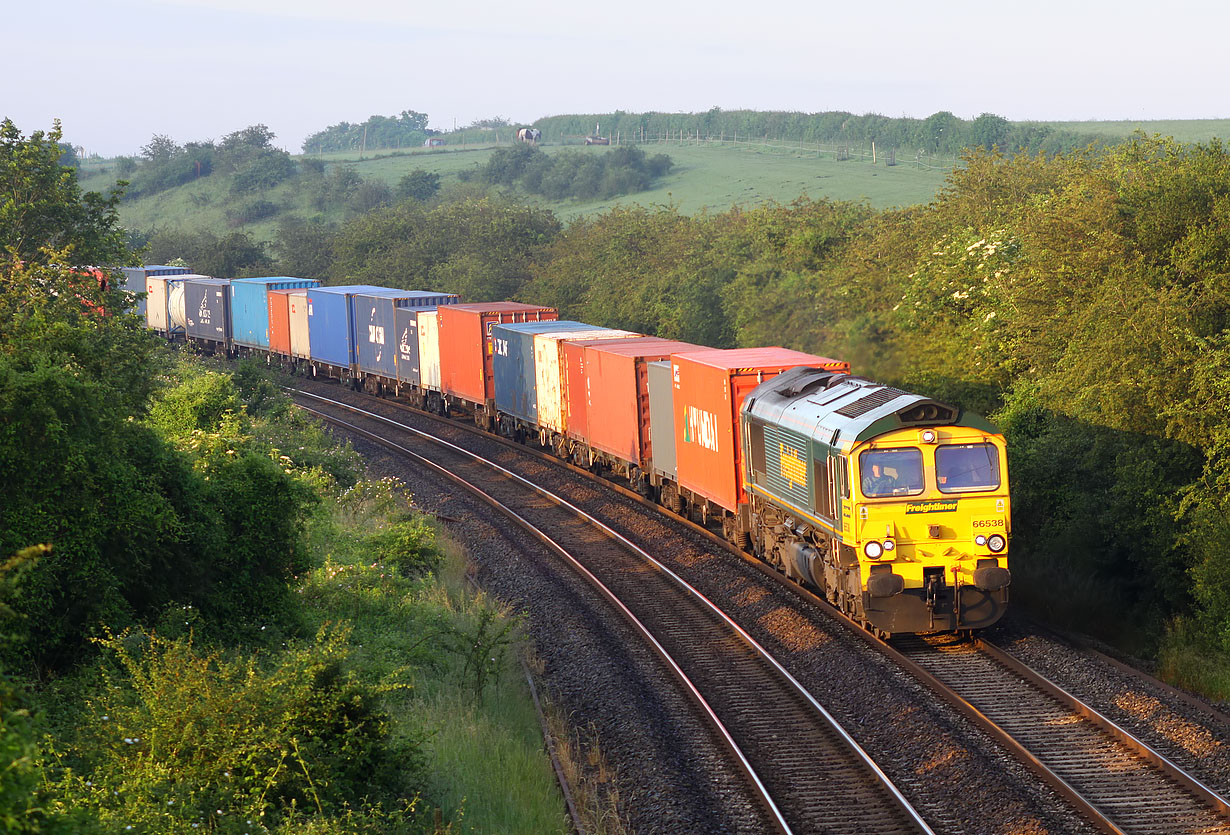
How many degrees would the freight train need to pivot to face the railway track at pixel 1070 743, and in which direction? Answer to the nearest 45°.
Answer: approximately 45° to its right

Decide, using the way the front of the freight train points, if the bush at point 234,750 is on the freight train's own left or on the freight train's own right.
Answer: on the freight train's own right
